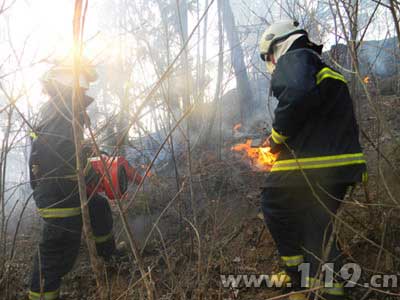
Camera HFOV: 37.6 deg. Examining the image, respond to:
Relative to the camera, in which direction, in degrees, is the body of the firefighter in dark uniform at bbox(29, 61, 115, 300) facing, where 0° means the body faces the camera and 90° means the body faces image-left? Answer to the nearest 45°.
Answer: approximately 270°

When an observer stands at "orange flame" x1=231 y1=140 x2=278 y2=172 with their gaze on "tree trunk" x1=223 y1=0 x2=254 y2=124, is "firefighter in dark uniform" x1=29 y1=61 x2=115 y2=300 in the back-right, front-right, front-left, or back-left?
back-left

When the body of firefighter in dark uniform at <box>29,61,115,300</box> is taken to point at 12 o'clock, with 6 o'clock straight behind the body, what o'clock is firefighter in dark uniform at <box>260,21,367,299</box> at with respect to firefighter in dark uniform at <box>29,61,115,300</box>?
firefighter in dark uniform at <box>260,21,367,299</box> is roughly at 1 o'clock from firefighter in dark uniform at <box>29,61,115,300</box>.

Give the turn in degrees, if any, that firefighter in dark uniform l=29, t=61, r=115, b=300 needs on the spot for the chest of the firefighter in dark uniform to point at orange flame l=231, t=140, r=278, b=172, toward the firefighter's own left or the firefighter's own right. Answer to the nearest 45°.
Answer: approximately 45° to the firefighter's own left

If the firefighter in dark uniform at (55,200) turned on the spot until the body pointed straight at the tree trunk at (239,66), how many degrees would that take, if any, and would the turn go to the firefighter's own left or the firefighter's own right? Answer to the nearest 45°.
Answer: approximately 45° to the firefighter's own left
